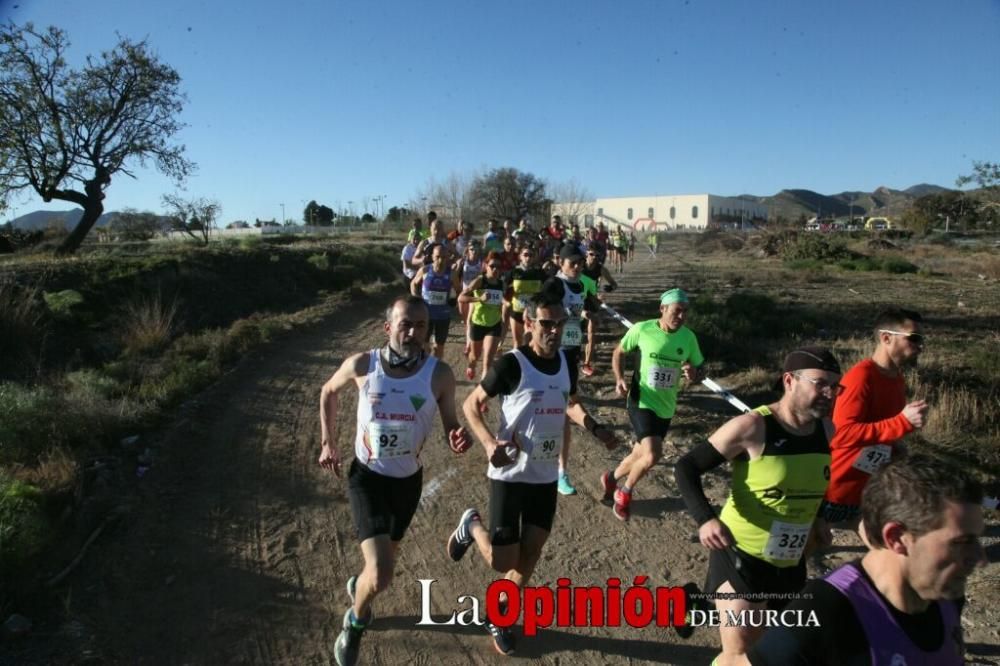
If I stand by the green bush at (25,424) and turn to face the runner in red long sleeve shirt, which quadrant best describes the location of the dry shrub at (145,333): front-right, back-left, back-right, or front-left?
back-left

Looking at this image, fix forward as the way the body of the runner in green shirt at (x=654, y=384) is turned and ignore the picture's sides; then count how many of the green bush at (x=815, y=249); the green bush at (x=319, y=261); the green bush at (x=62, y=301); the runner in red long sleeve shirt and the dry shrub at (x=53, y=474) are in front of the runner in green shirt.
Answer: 1

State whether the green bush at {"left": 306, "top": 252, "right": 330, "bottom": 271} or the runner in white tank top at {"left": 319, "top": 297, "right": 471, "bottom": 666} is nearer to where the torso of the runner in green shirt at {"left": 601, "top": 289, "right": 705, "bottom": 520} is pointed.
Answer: the runner in white tank top

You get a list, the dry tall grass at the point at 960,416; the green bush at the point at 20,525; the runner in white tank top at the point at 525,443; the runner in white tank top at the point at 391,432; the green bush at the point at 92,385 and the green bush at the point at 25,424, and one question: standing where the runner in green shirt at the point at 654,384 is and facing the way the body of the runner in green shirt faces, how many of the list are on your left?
1

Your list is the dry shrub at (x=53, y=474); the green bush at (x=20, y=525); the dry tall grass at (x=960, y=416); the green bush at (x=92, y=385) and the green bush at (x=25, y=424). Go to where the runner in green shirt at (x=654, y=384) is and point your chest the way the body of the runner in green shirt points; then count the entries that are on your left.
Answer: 1

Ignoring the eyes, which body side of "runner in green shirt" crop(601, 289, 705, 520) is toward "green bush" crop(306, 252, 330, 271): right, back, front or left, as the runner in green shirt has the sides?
back

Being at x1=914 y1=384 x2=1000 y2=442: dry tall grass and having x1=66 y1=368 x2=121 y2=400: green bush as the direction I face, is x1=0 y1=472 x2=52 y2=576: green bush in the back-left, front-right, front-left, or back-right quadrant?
front-left

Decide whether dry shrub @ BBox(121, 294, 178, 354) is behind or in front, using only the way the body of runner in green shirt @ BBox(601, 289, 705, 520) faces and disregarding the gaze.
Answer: behind

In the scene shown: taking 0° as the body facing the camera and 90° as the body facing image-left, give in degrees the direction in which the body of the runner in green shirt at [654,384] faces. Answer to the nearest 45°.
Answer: approximately 315°

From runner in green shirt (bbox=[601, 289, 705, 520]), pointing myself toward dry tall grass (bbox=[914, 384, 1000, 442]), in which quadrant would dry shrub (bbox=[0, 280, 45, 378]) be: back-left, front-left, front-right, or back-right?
back-left

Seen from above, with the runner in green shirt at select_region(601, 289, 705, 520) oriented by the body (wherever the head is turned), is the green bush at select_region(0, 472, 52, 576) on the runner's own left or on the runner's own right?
on the runner's own right
